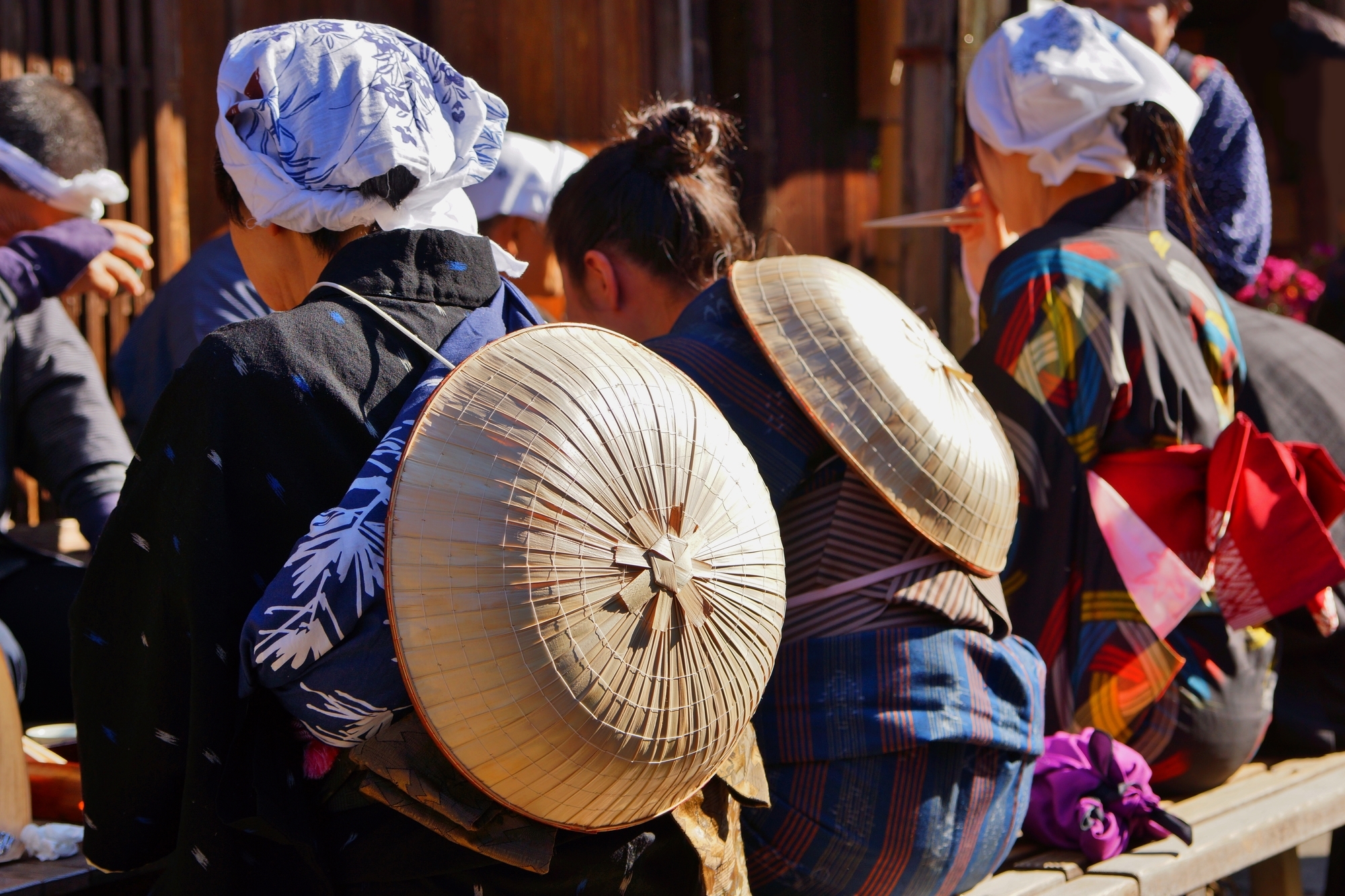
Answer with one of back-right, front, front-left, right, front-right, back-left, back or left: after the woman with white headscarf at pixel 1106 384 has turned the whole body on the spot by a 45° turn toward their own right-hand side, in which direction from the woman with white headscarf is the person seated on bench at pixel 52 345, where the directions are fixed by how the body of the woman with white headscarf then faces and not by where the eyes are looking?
left

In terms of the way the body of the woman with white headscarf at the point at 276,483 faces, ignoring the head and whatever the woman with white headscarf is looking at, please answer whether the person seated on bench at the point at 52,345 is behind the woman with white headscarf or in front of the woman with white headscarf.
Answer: in front

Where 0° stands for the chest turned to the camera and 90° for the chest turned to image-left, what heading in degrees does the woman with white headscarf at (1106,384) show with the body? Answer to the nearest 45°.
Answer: approximately 135°

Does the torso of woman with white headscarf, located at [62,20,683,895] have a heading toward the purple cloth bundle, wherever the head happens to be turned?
no

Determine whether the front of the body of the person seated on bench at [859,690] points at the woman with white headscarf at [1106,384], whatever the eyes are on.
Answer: no

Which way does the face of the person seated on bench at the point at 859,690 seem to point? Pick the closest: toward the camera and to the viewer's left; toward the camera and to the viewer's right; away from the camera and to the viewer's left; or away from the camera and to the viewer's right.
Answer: away from the camera and to the viewer's left

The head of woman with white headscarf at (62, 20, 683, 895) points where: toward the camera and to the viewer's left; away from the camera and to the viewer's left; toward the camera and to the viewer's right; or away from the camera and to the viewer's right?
away from the camera and to the viewer's left

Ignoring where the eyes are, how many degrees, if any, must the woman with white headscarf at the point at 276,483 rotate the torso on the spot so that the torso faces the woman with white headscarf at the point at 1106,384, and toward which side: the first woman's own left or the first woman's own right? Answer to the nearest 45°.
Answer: approximately 90° to the first woman's own right

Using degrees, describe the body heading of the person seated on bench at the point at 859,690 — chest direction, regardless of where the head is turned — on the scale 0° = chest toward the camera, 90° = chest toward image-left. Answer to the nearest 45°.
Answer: approximately 135°

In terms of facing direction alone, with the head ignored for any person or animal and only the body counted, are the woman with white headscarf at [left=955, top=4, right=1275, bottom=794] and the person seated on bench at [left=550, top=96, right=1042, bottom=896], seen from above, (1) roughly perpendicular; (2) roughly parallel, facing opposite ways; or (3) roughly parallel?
roughly parallel
